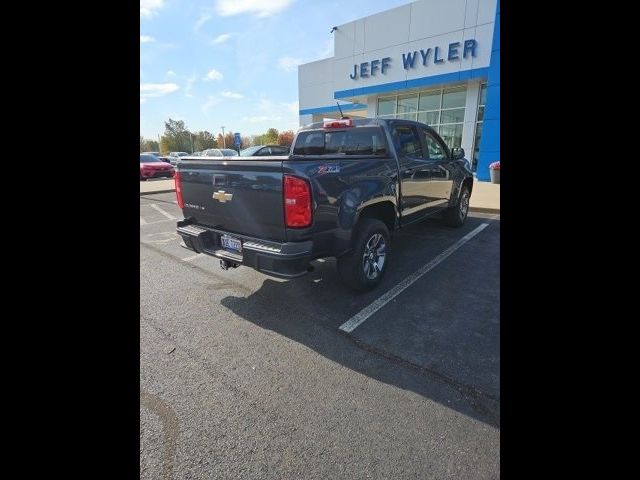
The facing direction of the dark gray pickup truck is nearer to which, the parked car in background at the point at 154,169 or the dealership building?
the dealership building

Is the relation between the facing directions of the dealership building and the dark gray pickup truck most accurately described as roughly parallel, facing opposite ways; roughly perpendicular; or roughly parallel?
roughly parallel, facing opposite ways

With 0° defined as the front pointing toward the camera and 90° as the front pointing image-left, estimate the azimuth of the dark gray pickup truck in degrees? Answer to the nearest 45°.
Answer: approximately 225°

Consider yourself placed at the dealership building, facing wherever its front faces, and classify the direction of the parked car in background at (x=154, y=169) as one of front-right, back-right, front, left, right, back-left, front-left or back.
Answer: front-right

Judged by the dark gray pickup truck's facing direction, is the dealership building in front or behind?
in front

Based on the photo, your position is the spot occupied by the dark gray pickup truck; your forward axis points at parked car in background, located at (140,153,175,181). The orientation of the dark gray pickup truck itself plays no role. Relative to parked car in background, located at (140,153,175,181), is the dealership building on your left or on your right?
right

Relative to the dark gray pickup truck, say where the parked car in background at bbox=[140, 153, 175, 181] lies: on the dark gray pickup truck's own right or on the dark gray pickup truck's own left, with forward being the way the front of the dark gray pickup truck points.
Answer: on the dark gray pickup truck's own left

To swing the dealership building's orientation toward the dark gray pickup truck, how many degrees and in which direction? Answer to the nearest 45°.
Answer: approximately 45° to its left

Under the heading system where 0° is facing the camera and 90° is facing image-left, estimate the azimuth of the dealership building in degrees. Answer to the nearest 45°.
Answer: approximately 45°
